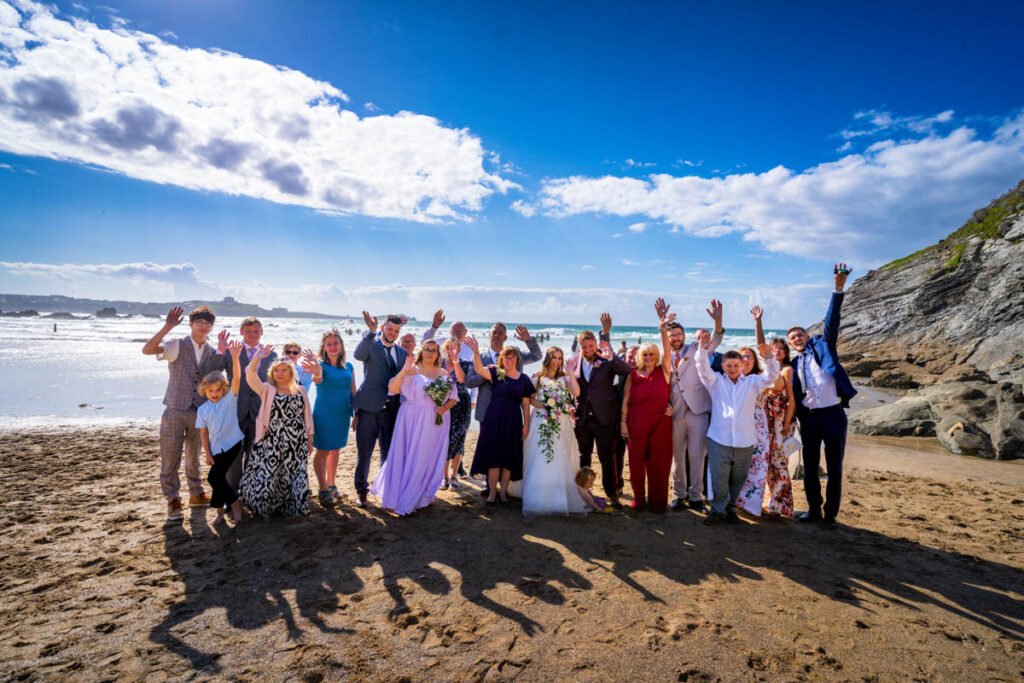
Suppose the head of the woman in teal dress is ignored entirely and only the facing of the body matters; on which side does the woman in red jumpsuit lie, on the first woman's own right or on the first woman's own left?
on the first woman's own left

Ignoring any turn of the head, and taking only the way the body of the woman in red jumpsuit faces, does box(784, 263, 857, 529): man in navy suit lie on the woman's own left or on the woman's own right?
on the woman's own left

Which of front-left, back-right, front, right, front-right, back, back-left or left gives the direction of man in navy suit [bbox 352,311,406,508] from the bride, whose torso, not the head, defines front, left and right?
right

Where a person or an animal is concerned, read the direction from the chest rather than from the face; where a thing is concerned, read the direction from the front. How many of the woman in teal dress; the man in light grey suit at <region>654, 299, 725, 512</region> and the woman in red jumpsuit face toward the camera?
3

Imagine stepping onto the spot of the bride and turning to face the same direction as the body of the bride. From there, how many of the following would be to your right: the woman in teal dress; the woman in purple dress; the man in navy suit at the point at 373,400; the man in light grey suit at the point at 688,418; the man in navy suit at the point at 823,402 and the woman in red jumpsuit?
3

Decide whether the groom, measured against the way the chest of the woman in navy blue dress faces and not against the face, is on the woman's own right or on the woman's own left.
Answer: on the woman's own left

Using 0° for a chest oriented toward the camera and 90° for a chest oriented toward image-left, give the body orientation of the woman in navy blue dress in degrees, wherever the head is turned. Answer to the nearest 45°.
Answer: approximately 0°

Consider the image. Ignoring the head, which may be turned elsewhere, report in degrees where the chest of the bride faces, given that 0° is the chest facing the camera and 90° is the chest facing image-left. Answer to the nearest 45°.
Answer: approximately 0°

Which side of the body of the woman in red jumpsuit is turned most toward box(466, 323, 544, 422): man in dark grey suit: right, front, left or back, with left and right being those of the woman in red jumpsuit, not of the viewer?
right

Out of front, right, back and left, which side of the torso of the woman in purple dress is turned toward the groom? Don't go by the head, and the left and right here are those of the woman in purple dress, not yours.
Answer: left
